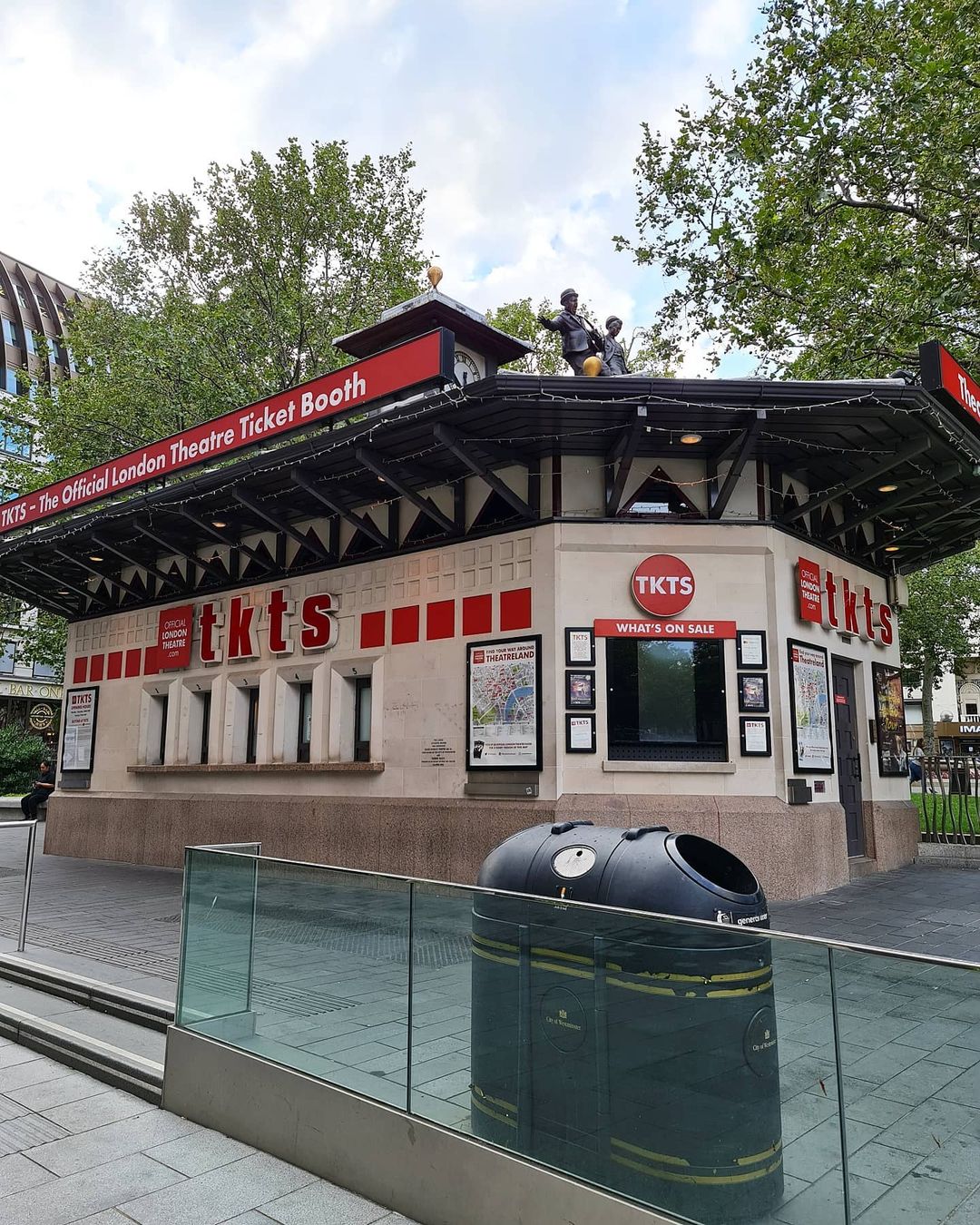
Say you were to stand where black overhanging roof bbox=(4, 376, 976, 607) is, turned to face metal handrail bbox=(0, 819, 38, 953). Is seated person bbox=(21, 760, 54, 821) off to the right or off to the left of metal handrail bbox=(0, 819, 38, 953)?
right

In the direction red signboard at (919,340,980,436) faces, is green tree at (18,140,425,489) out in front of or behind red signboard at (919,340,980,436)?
behind

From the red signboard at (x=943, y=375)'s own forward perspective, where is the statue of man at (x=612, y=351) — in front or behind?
behind

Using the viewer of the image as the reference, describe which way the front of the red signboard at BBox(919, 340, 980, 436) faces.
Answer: facing the viewer and to the right of the viewer

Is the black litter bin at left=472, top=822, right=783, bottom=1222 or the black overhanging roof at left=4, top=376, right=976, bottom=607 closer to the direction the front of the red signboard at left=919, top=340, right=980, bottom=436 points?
the black litter bin

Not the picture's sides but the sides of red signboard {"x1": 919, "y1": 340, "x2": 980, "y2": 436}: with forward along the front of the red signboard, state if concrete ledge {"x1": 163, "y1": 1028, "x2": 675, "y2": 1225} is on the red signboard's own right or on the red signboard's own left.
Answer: on the red signboard's own right
